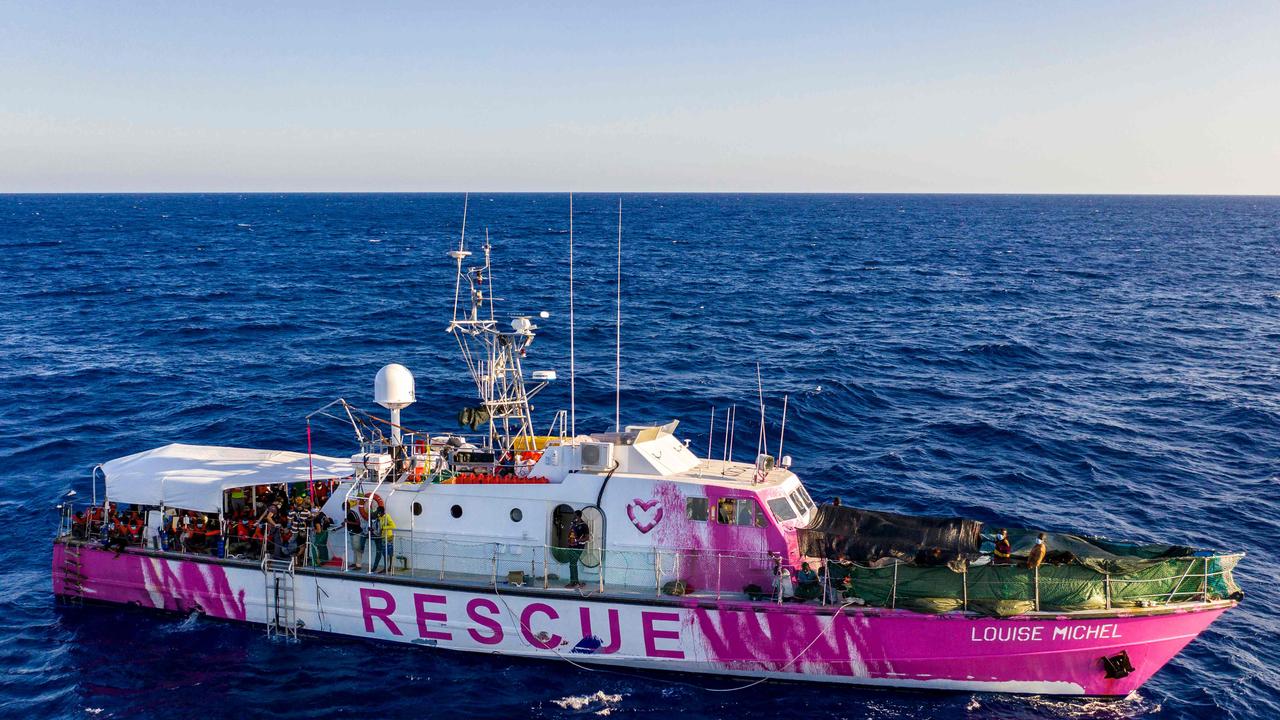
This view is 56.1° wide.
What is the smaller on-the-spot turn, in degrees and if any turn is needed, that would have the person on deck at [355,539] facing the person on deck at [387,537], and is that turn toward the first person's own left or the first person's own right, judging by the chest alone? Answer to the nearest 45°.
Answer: approximately 135° to the first person's own left

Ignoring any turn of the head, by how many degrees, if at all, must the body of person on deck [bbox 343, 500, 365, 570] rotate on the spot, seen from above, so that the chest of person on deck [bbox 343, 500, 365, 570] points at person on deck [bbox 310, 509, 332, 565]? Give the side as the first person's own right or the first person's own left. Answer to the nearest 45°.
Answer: approximately 45° to the first person's own right

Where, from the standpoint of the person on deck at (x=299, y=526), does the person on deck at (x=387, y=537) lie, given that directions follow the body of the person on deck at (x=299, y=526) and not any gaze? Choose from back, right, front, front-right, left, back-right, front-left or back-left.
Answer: front-left

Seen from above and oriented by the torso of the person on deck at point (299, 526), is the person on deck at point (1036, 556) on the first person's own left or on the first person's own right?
on the first person's own left

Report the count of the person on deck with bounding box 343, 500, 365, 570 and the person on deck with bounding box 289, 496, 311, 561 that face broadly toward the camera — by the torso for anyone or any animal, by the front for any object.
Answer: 1

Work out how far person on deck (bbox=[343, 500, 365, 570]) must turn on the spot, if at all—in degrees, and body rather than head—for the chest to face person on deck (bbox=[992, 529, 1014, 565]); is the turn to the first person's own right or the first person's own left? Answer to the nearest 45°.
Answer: approximately 135° to the first person's own left

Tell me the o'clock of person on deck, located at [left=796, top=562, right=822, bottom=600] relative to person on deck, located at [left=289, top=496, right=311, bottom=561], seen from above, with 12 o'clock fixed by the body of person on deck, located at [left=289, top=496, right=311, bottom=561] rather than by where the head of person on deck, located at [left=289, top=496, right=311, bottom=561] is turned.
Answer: person on deck, located at [left=796, top=562, right=822, bottom=600] is roughly at 10 o'clock from person on deck, located at [left=289, top=496, right=311, bottom=561].
